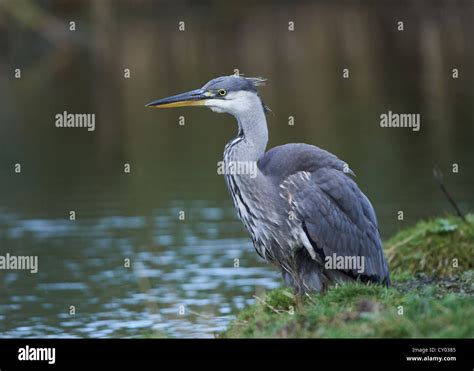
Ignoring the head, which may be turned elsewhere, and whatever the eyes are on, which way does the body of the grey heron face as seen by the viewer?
to the viewer's left
